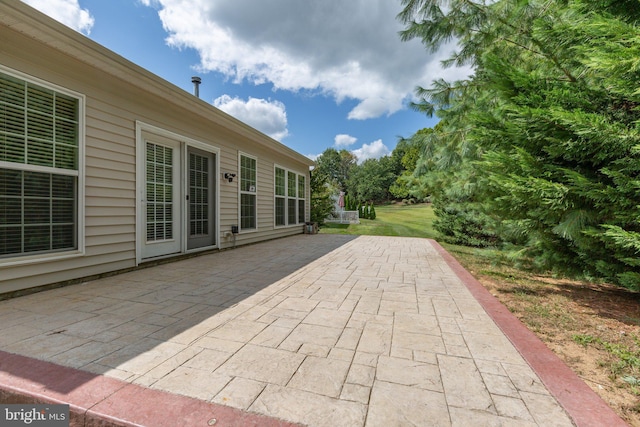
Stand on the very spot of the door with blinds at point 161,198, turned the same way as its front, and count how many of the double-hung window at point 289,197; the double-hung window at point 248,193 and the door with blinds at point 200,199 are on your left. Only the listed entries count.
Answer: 3

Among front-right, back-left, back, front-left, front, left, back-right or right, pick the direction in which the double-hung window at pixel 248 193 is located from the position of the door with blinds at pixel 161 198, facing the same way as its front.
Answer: left

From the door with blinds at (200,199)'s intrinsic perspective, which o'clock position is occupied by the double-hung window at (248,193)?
The double-hung window is roughly at 9 o'clock from the door with blinds.

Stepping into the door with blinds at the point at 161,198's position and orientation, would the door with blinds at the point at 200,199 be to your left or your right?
on your left

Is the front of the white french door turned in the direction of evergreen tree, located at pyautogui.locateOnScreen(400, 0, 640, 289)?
yes

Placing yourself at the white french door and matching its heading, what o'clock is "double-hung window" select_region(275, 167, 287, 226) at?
The double-hung window is roughly at 9 o'clock from the white french door.

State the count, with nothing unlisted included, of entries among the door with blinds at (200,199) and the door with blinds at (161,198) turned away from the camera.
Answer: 0

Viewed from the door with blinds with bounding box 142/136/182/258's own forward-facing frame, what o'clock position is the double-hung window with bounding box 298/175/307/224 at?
The double-hung window is roughly at 9 o'clock from the door with blinds.

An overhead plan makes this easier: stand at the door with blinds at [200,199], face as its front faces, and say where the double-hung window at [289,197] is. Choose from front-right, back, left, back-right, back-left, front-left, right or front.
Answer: left

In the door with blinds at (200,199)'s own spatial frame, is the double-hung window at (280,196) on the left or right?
on its left

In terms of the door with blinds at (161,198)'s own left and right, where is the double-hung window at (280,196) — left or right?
on its left

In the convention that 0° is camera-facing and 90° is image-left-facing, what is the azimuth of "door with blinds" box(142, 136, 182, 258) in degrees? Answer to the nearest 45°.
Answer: approximately 315°
